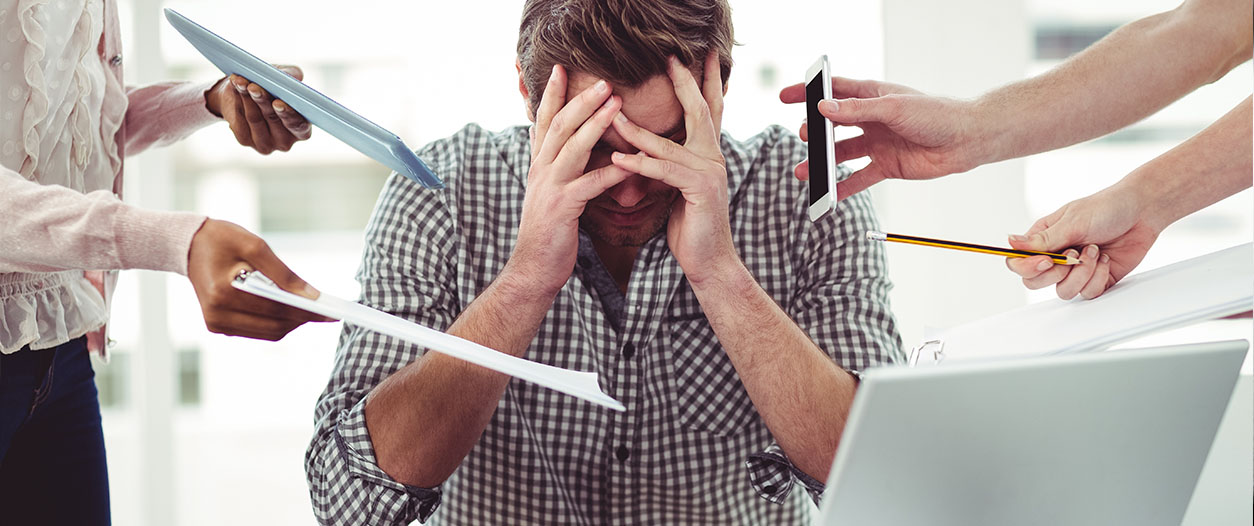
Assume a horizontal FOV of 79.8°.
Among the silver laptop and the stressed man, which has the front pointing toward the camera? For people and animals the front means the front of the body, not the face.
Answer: the stressed man

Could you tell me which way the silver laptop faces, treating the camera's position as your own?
facing away from the viewer and to the left of the viewer

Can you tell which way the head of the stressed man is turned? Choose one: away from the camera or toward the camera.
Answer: toward the camera

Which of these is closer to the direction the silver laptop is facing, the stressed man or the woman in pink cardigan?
the stressed man

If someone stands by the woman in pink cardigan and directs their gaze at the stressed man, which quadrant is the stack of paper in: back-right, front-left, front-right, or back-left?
front-right

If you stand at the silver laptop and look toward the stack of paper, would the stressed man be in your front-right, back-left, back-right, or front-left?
front-left

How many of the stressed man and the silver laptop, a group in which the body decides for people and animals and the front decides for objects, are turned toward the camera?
1

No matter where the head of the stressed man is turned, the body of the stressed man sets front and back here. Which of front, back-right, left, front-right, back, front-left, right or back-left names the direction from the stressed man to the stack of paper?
front-left

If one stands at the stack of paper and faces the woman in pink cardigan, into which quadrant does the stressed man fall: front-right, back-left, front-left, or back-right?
front-right

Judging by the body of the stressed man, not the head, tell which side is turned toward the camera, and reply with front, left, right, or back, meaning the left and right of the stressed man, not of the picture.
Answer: front

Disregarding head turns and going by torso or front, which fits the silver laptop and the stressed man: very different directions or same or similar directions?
very different directions

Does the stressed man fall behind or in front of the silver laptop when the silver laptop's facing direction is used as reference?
in front
